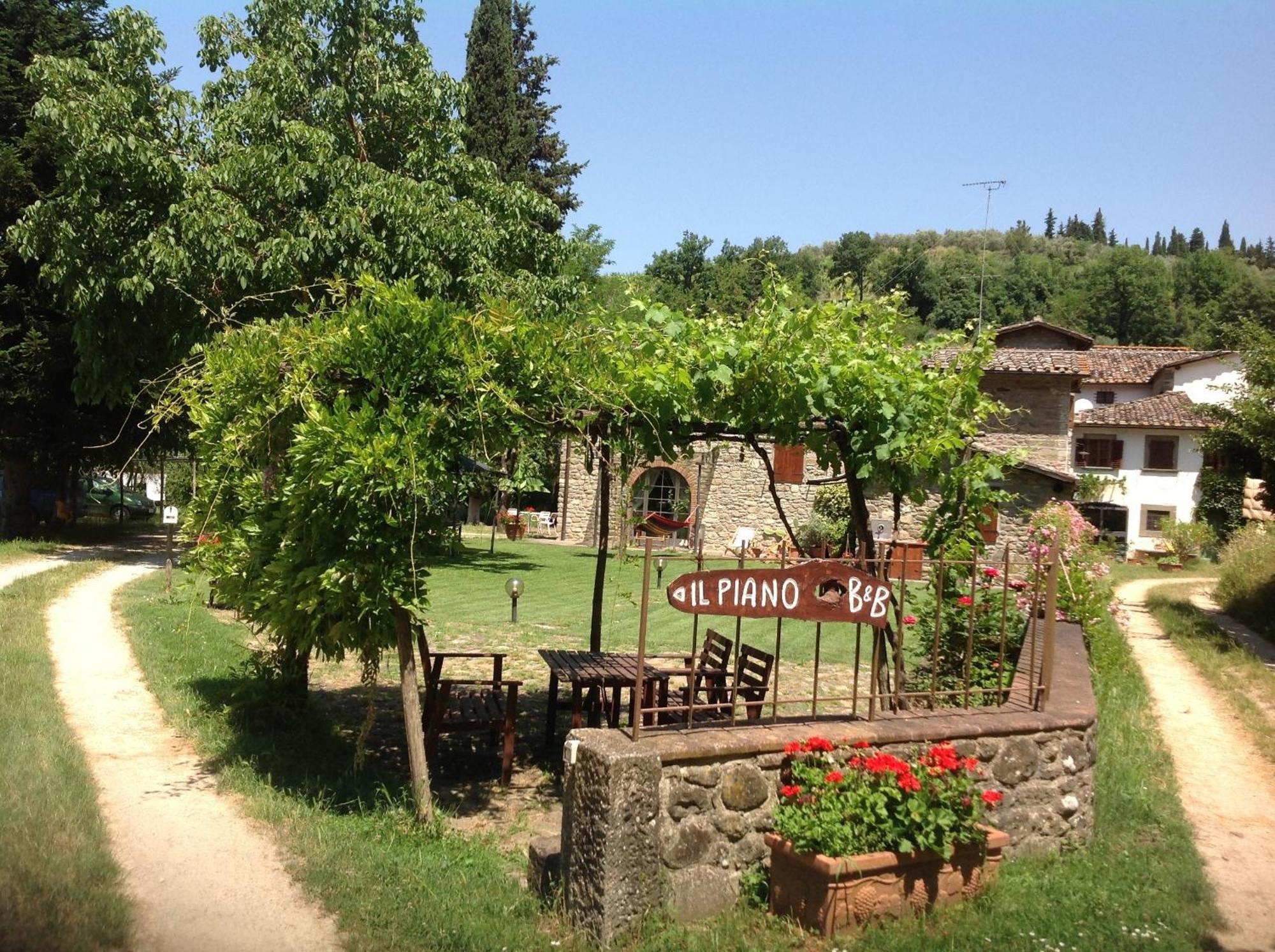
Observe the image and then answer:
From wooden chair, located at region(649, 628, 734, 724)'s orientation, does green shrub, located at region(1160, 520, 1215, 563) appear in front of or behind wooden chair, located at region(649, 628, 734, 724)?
behind

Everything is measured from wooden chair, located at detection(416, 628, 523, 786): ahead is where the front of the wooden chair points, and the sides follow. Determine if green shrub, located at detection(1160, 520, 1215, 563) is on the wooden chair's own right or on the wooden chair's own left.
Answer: on the wooden chair's own left

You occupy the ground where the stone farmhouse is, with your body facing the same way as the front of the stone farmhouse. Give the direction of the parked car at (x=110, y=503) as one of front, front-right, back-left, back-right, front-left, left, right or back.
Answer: right

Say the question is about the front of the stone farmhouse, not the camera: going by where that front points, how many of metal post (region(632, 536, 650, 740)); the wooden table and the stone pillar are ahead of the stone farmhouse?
3

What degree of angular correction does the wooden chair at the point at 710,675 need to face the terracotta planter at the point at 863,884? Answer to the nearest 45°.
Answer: approximately 45° to its left

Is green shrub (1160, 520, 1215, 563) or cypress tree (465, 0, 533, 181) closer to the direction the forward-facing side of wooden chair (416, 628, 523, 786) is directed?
the green shrub

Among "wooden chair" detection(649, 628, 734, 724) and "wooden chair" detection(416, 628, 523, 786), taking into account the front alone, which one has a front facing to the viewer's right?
"wooden chair" detection(416, 628, 523, 786)

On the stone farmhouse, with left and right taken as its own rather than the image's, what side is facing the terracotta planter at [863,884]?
front

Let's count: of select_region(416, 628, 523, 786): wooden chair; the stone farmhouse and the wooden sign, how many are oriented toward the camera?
2

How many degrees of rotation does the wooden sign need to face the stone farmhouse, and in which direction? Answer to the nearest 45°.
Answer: approximately 180°

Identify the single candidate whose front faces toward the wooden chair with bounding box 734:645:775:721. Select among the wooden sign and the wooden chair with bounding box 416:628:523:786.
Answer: the wooden chair with bounding box 416:628:523:786

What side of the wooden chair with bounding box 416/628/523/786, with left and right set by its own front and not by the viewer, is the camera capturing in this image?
right

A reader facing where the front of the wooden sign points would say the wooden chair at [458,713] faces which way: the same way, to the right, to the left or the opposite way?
to the left

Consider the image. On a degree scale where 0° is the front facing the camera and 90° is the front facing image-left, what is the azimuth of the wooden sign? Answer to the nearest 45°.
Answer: approximately 0°
